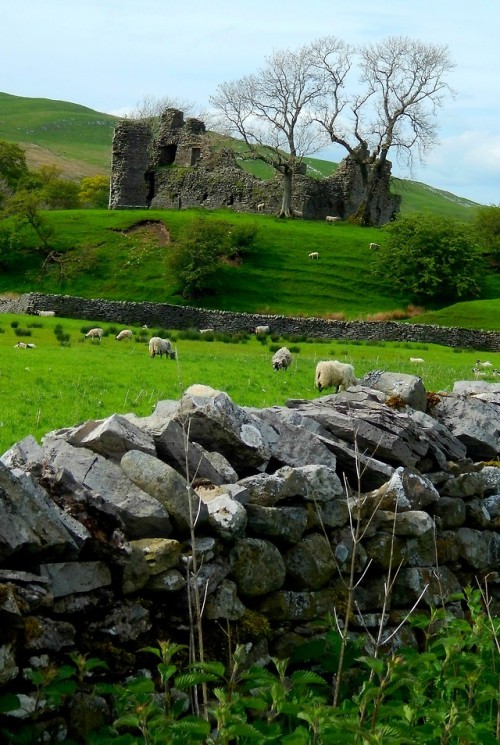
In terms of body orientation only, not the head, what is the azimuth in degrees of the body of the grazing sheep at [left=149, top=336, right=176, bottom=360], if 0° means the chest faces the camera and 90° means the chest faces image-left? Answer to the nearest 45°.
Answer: approximately 270°

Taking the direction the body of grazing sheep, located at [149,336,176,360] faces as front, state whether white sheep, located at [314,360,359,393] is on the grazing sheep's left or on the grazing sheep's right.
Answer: on the grazing sheep's right
